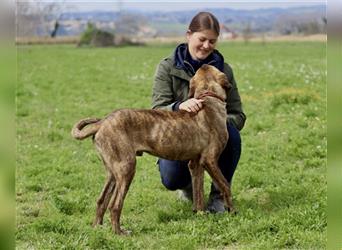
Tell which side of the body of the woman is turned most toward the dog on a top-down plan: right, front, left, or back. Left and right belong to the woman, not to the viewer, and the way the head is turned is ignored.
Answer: front

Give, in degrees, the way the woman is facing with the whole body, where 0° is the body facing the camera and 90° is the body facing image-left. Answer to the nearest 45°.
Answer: approximately 0°
